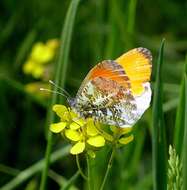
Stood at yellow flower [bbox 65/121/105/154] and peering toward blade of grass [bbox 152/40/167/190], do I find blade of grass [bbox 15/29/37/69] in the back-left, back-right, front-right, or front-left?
back-left

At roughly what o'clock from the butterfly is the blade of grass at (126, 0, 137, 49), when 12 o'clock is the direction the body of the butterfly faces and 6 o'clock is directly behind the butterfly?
The blade of grass is roughly at 3 o'clock from the butterfly.

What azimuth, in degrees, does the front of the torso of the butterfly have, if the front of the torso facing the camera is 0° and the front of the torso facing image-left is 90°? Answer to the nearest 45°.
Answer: approximately 90°
